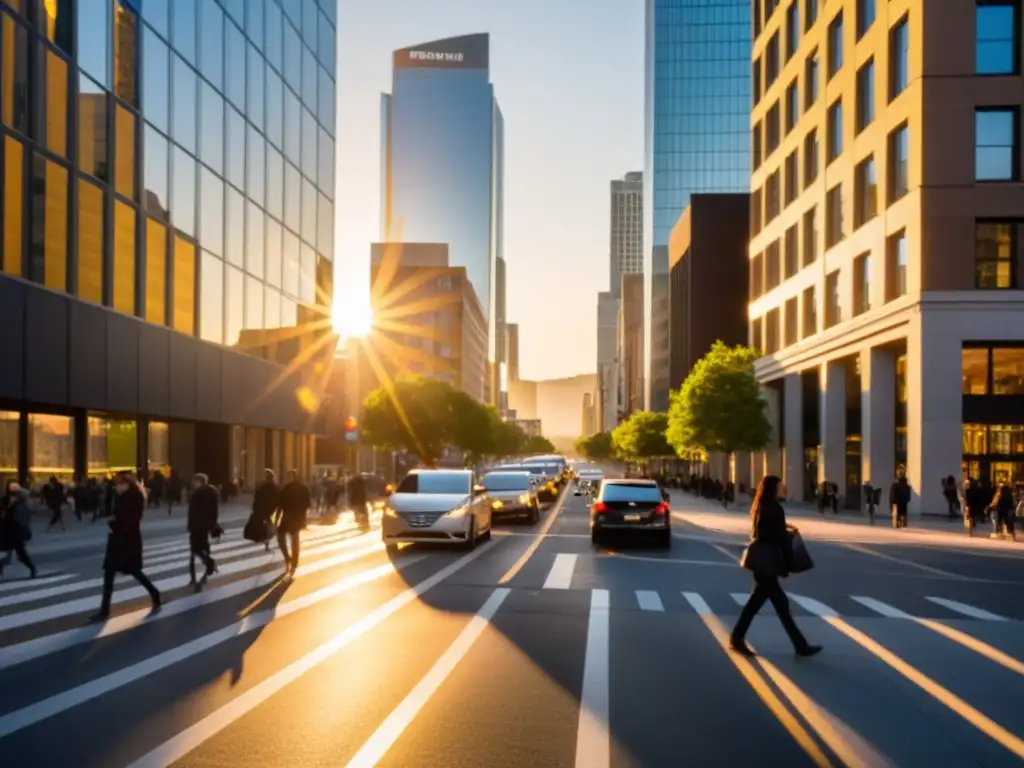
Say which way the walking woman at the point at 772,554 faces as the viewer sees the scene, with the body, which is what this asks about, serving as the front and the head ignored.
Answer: to the viewer's right

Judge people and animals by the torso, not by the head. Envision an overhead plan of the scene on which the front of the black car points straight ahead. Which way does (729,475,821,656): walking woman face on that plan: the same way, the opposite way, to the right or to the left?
to the right

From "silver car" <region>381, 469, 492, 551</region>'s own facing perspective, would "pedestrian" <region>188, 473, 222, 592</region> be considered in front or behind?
in front

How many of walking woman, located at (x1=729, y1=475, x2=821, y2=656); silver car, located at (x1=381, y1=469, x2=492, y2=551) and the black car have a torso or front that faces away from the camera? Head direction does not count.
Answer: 1

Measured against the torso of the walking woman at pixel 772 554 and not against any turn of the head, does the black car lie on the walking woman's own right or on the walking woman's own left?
on the walking woman's own left

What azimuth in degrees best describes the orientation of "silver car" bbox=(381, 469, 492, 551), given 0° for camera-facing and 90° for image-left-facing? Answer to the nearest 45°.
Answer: approximately 45°

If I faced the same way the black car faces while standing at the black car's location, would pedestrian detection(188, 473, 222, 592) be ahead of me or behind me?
behind

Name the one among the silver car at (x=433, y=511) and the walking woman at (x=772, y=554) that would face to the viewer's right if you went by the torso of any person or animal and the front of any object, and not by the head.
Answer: the walking woman

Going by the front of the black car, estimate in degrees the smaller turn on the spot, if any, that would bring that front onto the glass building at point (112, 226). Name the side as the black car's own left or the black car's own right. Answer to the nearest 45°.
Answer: approximately 45° to the black car's own left

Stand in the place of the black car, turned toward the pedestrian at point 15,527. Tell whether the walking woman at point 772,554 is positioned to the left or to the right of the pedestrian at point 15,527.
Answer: left

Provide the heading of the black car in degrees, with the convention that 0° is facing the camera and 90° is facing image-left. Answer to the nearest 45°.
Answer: approximately 180°

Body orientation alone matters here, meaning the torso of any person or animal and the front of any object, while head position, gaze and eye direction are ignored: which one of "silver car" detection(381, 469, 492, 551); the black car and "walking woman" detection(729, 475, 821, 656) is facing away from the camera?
the black car
